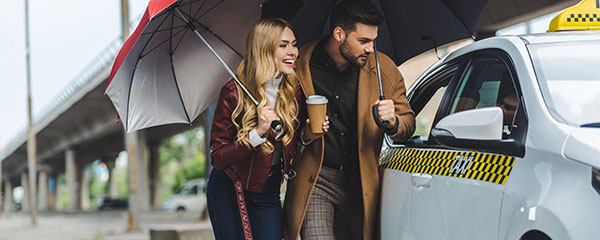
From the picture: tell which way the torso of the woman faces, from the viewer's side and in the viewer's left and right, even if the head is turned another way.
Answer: facing the viewer and to the right of the viewer

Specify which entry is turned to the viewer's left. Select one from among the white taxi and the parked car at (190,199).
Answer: the parked car

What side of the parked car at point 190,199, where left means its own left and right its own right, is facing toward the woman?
left

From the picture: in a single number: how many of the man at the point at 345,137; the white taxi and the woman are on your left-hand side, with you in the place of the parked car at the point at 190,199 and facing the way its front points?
3

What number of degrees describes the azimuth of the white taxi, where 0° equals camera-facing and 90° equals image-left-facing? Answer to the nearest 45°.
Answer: approximately 315°

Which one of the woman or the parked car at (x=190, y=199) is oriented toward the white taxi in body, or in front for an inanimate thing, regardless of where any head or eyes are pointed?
the woman

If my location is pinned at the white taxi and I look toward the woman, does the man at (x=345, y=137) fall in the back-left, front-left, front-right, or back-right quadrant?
front-right

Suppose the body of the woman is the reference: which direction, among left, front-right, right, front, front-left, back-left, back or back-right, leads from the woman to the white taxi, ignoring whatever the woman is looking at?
front

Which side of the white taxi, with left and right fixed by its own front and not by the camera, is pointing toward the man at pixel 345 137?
back

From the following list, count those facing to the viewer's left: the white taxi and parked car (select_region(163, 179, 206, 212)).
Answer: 1

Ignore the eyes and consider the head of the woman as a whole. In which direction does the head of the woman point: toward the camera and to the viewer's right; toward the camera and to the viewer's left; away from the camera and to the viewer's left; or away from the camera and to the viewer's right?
toward the camera and to the viewer's right

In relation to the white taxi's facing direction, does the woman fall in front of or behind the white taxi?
behind
